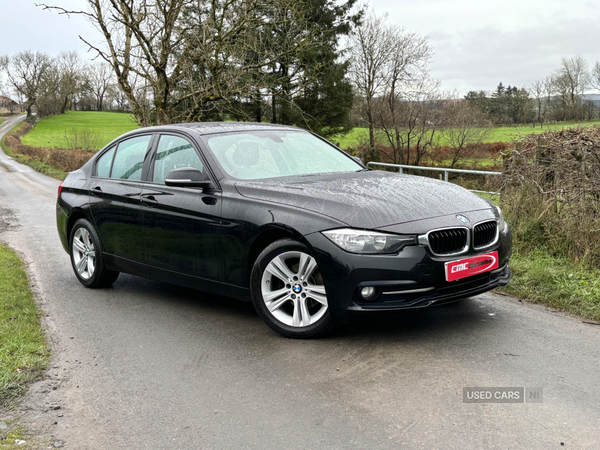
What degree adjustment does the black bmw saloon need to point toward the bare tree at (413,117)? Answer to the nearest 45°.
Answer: approximately 135° to its left

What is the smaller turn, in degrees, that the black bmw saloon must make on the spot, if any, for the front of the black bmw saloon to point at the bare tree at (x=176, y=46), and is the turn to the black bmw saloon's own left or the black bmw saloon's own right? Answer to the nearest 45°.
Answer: approximately 135° to the black bmw saloon's own left

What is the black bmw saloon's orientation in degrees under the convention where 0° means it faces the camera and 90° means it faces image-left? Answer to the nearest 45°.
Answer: approximately 315°

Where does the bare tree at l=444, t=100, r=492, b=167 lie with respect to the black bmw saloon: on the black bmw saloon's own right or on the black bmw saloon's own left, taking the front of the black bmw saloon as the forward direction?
on the black bmw saloon's own left

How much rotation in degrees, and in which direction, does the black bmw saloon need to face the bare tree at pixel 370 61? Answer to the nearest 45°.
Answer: approximately 135° to its left
